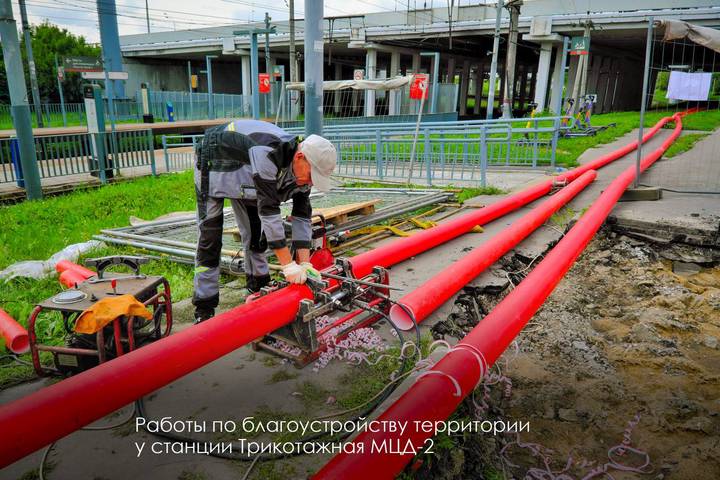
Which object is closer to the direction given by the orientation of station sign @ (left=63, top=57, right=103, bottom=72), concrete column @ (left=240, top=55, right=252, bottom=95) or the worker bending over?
the worker bending over

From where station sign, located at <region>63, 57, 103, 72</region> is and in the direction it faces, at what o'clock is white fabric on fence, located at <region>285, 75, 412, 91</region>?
The white fabric on fence is roughly at 9 o'clock from the station sign.

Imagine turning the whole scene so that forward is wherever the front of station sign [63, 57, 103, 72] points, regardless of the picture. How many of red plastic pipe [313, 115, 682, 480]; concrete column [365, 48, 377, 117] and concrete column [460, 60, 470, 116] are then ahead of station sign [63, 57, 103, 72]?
1

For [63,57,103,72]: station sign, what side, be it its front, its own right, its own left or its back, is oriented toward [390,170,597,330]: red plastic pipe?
front

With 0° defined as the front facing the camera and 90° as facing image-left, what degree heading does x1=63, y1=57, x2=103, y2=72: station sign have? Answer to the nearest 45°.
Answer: approximately 0°

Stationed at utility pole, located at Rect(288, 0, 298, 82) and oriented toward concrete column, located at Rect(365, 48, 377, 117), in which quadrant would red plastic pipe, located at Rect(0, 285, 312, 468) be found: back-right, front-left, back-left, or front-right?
back-right

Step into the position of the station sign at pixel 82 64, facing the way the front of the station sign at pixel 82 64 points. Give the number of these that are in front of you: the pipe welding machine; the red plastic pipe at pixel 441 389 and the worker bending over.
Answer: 3

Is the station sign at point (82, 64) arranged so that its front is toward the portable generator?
yes

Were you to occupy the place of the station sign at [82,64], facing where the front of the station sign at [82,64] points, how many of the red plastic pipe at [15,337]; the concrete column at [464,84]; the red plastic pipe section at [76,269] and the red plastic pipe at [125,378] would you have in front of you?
3

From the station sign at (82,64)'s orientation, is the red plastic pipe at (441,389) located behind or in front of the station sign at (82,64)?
in front

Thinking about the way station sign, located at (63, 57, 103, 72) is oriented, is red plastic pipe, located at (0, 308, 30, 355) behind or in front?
in front

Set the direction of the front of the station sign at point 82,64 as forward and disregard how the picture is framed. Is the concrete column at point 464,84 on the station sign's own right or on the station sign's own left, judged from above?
on the station sign's own left

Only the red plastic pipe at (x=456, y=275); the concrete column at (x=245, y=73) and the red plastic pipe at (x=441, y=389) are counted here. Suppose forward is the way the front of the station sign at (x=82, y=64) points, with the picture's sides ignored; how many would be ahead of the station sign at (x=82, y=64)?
2

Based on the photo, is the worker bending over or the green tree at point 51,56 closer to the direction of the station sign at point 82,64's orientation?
the worker bending over

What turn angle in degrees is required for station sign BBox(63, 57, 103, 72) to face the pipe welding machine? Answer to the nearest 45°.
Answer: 0° — it already faces it

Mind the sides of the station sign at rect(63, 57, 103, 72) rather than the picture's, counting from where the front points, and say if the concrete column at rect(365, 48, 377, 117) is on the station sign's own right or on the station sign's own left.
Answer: on the station sign's own left

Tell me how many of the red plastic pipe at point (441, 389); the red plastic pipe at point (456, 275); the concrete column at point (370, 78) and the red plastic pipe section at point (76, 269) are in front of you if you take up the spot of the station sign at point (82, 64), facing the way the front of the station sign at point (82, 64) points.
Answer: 3

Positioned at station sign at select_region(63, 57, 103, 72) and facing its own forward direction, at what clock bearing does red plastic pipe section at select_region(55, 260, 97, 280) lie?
The red plastic pipe section is roughly at 12 o'clock from the station sign.
